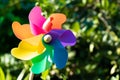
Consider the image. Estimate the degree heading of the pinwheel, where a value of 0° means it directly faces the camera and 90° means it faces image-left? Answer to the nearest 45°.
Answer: approximately 0°
